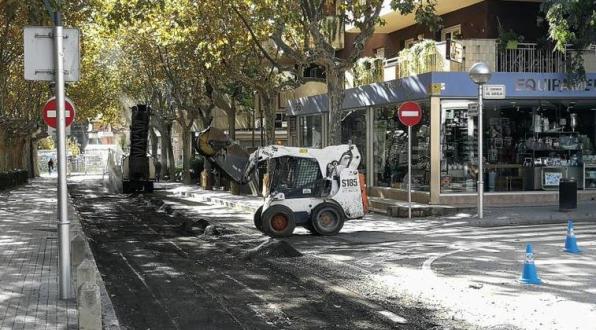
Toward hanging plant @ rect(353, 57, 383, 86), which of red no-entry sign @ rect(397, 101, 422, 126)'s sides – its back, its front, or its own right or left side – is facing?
back

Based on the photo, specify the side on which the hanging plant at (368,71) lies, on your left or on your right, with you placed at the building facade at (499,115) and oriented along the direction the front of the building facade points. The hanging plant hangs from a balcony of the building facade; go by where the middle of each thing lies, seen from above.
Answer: on your right

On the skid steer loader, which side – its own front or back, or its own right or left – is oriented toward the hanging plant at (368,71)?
right

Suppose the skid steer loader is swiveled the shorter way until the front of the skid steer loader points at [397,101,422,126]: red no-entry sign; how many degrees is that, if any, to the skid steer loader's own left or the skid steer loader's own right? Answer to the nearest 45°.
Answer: approximately 135° to the skid steer loader's own right

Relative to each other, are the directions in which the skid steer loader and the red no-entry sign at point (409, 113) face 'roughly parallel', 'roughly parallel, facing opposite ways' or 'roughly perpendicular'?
roughly perpendicular

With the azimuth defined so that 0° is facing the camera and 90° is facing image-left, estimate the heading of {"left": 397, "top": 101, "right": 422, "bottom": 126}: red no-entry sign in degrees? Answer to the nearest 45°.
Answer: approximately 0°
